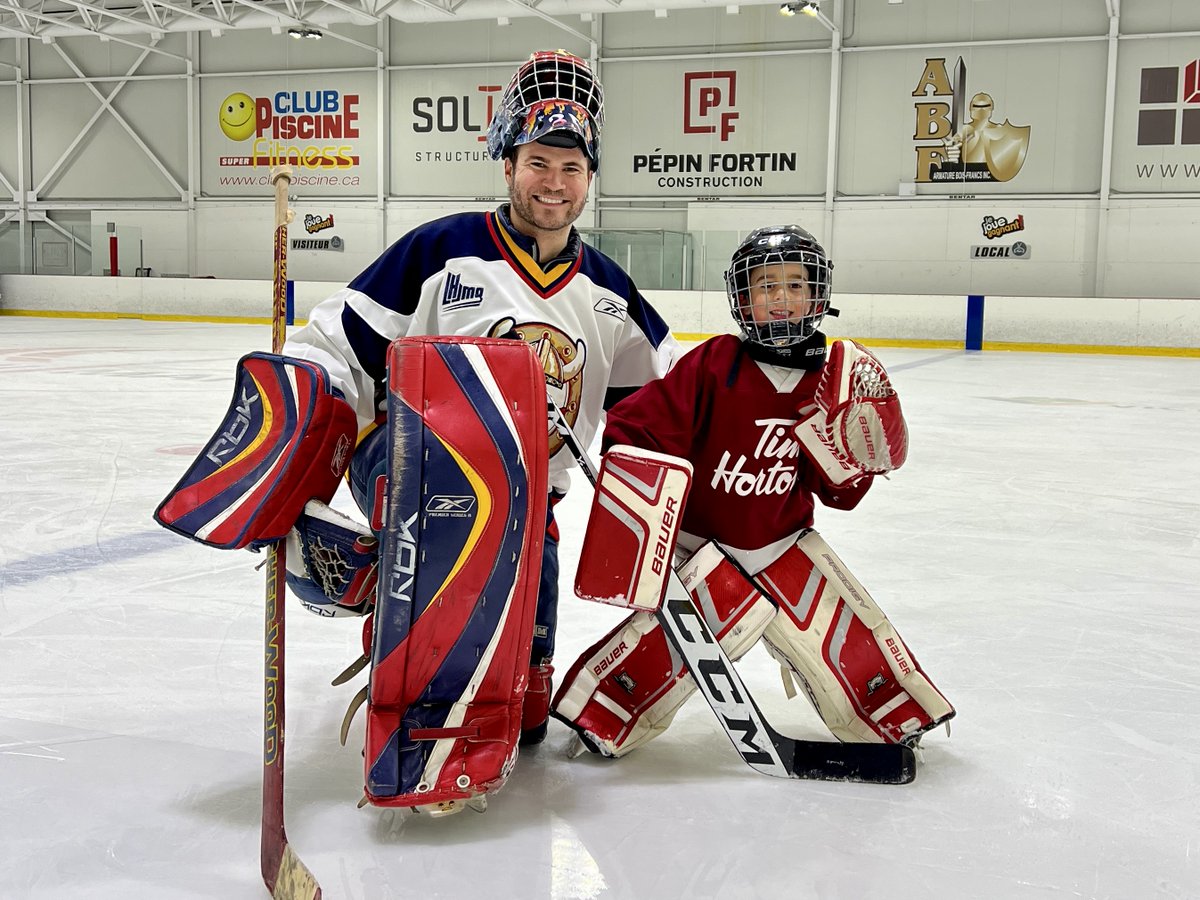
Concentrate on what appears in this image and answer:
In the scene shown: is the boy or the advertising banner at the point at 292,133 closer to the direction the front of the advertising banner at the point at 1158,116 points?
the boy

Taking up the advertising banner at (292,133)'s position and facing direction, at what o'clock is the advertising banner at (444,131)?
the advertising banner at (444,131) is roughly at 10 o'clock from the advertising banner at (292,133).

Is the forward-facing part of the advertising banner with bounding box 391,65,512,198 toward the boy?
yes

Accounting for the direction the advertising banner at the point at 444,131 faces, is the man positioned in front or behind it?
in front

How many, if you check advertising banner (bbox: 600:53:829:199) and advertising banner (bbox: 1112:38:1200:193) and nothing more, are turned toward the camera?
2
